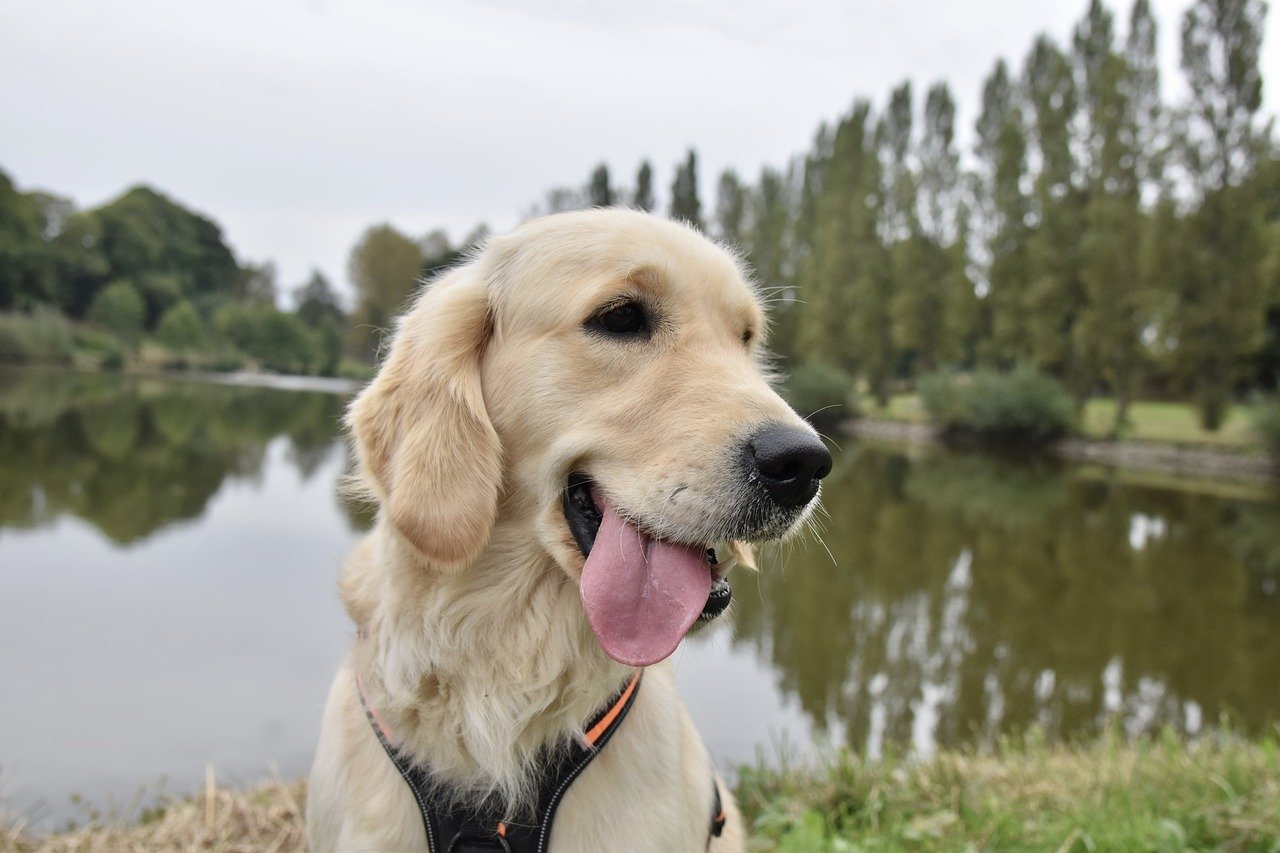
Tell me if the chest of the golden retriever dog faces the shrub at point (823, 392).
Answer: no

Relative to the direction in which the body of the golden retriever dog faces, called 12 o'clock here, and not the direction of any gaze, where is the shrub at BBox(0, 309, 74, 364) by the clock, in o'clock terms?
The shrub is roughly at 5 o'clock from the golden retriever dog.

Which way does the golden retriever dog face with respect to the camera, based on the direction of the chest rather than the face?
toward the camera

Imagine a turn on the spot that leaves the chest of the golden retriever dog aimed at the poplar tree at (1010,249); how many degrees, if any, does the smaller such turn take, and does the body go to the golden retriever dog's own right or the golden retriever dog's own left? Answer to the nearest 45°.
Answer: approximately 135° to the golden retriever dog's own left

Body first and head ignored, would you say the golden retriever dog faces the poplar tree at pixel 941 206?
no

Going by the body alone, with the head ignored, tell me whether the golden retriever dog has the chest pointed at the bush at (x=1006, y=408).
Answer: no

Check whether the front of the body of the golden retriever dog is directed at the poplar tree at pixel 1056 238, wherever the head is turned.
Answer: no

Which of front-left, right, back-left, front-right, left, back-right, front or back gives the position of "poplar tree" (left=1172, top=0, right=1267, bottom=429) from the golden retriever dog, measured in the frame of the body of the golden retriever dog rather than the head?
back-left
